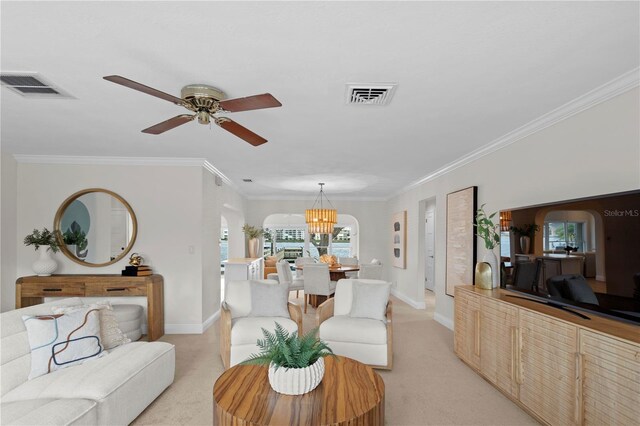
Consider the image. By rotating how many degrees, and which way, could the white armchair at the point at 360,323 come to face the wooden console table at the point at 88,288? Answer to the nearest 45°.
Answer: approximately 45° to its right

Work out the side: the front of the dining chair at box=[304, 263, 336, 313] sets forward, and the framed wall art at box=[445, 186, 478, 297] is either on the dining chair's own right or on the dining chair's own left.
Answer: on the dining chair's own right

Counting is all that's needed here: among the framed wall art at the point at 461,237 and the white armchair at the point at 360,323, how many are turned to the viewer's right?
0

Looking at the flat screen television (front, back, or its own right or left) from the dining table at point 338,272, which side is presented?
right

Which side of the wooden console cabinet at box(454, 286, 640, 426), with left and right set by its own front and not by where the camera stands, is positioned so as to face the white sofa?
front

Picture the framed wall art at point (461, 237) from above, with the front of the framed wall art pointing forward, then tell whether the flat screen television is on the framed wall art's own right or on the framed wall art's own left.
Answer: on the framed wall art's own left

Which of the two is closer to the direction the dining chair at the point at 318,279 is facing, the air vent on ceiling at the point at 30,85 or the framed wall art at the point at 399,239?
the framed wall art

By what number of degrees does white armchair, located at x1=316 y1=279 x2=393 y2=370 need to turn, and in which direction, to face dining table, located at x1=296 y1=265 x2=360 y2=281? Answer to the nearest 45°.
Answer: approximately 135° to its right

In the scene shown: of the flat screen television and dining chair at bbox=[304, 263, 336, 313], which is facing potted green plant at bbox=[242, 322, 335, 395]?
the flat screen television

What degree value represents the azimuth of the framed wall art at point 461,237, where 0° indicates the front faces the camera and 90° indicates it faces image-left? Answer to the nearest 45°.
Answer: approximately 45°

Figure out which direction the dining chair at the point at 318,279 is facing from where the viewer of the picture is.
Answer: facing away from the viewer and to the right of the viewer

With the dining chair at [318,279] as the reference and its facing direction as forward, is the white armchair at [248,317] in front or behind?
behind

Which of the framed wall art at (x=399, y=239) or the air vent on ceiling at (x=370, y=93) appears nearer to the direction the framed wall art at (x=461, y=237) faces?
the air vent on ceiling
